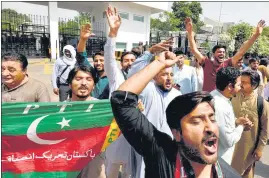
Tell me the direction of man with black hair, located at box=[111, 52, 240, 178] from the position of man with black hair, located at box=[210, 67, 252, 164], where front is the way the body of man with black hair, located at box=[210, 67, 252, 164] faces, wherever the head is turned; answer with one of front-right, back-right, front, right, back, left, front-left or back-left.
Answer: right

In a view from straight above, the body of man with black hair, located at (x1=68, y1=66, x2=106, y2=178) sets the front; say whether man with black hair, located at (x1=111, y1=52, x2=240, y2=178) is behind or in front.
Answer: in front

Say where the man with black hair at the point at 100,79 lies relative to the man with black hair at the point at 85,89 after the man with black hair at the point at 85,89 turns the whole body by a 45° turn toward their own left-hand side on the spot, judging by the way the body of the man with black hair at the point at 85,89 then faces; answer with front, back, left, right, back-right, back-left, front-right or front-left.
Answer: back-left

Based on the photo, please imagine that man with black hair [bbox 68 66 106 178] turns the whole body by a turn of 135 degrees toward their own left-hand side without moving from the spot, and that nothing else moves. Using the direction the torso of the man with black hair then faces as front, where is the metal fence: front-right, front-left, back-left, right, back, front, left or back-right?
front-left

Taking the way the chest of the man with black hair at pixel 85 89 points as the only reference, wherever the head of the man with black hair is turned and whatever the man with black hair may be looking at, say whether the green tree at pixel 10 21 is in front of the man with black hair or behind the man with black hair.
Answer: behind

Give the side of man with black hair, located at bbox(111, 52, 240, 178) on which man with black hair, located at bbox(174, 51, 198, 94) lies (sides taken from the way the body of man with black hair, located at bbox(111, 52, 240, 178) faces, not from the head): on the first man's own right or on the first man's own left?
on the first man's own left

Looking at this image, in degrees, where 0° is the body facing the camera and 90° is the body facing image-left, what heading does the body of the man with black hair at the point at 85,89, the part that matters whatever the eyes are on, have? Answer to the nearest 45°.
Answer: approximately 0°

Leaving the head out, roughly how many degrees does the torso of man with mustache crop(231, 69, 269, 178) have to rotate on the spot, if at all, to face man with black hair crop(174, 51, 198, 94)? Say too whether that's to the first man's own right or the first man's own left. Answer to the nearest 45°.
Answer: approximately 90° to the first man's own right

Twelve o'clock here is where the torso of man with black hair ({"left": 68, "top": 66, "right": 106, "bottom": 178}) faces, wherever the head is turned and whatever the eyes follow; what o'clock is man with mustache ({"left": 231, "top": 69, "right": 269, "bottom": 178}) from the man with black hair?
The man with mustache is roughly at 9 o'clock from the man with black hair.
